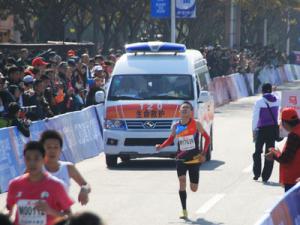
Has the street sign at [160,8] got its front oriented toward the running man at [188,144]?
yes

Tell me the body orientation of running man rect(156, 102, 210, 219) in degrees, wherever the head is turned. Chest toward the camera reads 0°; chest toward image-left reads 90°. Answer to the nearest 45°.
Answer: approximately 0°

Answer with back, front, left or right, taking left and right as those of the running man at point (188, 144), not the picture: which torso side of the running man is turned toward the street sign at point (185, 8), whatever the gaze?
back

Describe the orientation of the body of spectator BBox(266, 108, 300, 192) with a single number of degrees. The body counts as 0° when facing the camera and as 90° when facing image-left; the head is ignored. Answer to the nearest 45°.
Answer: approximately 90°

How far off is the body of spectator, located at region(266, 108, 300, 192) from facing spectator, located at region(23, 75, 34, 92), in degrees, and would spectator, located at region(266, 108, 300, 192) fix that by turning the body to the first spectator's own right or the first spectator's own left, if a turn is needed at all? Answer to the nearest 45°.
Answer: approximately 45° to the first spectator's own right

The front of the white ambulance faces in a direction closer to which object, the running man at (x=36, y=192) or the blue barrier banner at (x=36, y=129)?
the running man

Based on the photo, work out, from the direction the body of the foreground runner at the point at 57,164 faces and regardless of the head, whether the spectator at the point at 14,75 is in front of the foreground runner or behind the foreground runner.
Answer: behind

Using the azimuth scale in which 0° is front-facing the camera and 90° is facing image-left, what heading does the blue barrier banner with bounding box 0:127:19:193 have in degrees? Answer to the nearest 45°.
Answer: approximately 315°

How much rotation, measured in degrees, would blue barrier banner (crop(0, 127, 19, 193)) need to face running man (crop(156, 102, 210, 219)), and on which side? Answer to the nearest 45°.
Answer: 0° — it already faces them

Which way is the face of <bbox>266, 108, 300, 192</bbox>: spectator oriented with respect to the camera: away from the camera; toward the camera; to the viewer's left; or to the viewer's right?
to the viewer's left

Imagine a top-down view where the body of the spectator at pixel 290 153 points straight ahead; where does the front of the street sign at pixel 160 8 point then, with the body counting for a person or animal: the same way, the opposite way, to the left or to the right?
to the left
